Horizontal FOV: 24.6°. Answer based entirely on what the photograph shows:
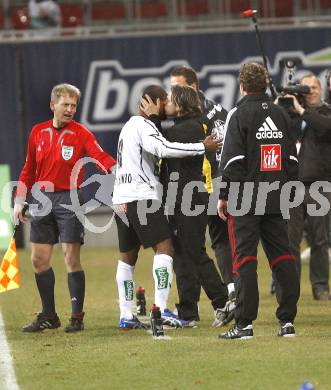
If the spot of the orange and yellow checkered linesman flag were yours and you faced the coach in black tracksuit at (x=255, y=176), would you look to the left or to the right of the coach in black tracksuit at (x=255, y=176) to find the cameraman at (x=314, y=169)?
left

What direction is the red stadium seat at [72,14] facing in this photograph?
toward the camera

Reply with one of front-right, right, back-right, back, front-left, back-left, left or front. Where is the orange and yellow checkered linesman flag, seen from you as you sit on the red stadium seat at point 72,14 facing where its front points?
front

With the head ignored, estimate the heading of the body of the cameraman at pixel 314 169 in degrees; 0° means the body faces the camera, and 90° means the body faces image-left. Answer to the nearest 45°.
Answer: approximately 45°

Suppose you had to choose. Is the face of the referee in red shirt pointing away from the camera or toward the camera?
toward the camera

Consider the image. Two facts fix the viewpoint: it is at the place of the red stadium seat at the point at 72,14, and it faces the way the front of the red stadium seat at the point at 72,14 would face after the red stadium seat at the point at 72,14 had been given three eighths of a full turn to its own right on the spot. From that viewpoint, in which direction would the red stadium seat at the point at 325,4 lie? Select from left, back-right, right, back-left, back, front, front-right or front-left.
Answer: back-right

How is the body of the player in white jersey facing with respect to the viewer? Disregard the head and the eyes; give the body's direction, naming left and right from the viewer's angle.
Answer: facing to the right of the viewer

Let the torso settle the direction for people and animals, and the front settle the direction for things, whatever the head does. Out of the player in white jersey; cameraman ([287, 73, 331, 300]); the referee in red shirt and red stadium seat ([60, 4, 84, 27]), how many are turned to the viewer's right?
1

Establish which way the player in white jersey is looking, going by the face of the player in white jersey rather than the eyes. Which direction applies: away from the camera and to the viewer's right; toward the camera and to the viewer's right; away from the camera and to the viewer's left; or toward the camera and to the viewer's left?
away from the camera and to the viewer's right

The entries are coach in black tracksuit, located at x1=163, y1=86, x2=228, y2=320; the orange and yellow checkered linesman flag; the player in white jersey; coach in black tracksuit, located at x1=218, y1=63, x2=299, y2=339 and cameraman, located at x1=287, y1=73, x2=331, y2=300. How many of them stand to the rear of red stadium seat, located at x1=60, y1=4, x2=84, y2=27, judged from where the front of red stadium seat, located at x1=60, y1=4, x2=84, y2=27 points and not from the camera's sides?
0

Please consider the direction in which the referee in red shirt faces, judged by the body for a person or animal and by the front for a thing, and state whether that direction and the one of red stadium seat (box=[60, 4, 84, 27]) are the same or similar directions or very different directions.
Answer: same or similar directions

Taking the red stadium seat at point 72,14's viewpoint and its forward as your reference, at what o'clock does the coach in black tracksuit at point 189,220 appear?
The coach in black tracksuit is roughly at 12 o'clock from the red stadium seat.

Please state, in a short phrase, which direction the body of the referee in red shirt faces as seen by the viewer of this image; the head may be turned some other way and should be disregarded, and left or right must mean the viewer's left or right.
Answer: facing the viewer

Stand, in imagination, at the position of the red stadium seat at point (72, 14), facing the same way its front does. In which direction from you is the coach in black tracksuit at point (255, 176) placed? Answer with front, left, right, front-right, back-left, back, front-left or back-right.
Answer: front

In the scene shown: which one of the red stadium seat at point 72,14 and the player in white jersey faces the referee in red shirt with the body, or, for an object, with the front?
the red stadium seat

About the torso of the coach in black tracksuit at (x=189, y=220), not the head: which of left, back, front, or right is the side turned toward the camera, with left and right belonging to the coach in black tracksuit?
left

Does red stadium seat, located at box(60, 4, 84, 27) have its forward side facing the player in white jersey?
yes
